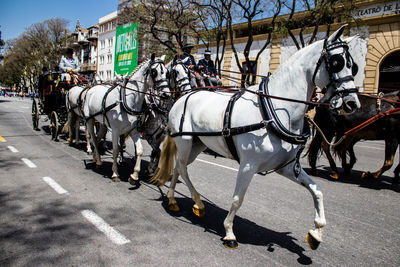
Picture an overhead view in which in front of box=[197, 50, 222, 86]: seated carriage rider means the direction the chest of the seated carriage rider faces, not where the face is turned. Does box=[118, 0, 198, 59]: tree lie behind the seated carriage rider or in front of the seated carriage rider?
behind

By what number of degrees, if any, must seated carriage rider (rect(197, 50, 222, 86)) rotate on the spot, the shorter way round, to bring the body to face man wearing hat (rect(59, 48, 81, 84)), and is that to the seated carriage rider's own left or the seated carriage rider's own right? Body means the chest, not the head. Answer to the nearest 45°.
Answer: approximately 180°

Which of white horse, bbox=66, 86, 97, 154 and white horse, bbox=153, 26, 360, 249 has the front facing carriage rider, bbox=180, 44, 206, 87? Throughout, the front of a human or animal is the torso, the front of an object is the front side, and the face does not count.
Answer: white horse, bbox=66, 86, 97, 154

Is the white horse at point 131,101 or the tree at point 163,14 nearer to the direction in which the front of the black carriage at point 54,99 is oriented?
the white horse

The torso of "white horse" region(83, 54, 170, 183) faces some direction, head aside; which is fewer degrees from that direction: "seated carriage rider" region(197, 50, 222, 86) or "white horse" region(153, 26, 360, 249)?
the white horse

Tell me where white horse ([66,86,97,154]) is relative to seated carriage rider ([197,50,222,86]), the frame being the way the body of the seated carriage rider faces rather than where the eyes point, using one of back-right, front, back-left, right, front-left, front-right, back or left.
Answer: back-right

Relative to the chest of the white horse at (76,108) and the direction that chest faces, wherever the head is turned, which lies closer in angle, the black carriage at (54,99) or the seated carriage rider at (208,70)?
the seated carriage rider

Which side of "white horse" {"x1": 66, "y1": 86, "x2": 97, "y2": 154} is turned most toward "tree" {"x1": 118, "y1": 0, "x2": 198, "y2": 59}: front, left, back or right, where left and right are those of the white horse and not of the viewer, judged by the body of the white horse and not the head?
left

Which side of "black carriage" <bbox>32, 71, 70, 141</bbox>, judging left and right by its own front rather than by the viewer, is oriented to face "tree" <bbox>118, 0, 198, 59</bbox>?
left

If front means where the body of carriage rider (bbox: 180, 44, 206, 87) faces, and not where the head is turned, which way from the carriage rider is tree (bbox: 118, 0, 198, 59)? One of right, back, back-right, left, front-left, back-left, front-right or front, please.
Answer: back-left
